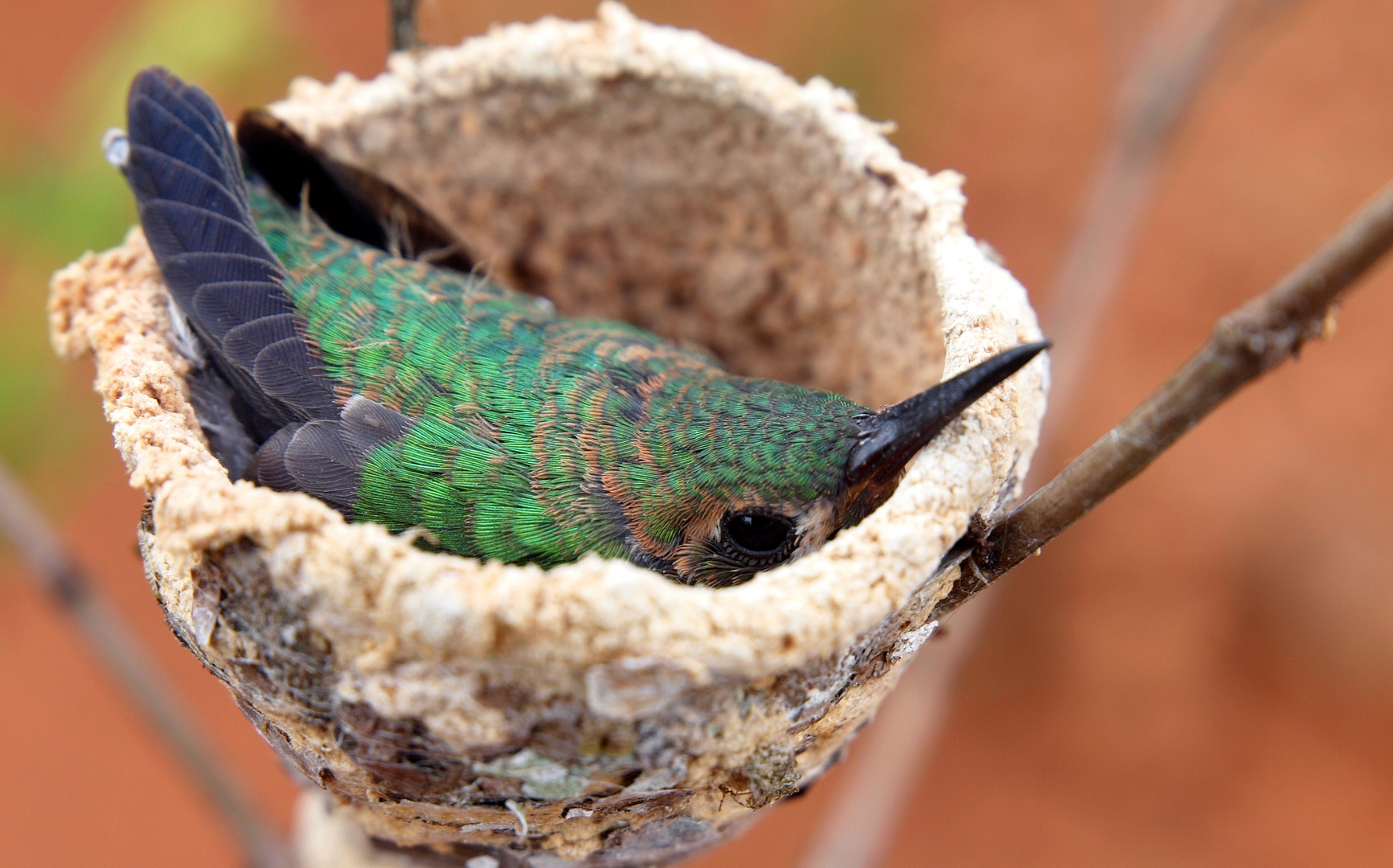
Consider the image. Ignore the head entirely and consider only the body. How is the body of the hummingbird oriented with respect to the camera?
to the viewer's right

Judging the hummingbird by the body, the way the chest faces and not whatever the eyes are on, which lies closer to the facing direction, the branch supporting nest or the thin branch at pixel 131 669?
the branch supporting nest

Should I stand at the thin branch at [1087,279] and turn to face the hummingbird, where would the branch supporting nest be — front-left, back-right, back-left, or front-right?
front-left
